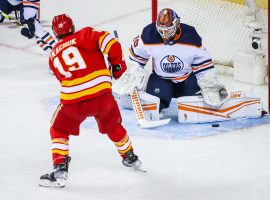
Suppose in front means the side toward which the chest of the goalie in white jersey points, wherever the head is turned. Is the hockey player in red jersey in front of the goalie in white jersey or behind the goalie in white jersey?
in front

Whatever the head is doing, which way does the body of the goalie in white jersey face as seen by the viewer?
toward the camera
